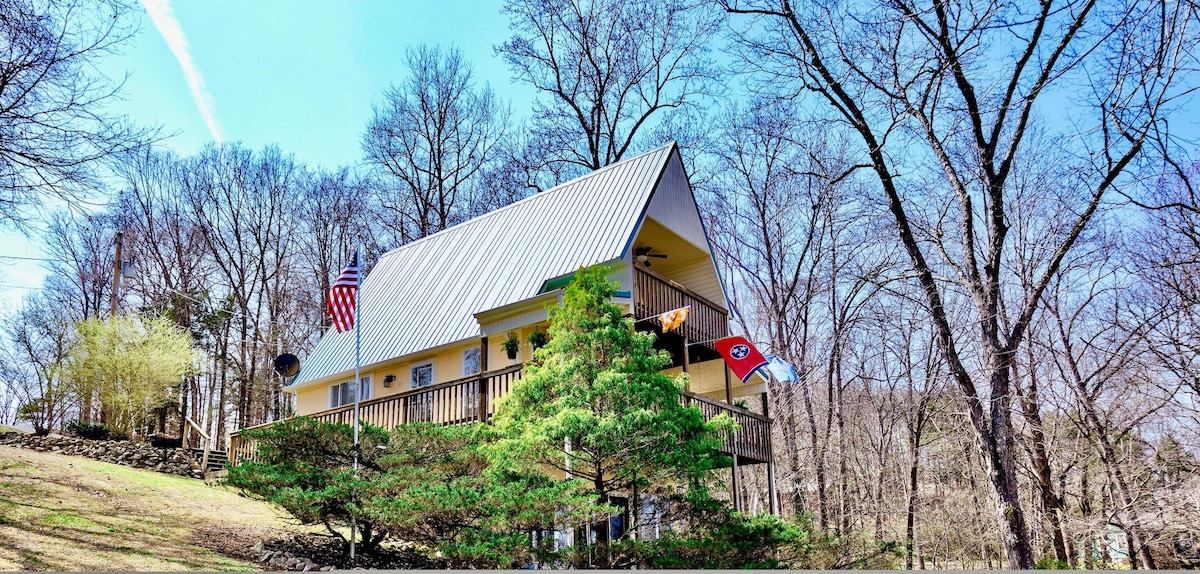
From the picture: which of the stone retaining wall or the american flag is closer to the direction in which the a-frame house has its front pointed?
the american flag

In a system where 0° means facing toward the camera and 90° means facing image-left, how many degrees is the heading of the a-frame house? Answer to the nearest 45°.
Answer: approximately 315°

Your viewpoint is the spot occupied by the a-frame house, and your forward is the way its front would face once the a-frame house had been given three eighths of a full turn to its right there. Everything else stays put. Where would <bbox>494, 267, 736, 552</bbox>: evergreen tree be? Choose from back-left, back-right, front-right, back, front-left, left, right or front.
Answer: left

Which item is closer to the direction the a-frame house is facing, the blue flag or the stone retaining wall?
the blue flag

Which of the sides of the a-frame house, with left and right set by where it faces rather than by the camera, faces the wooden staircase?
back

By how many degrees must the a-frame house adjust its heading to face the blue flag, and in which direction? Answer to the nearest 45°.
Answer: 0° — it already faces it

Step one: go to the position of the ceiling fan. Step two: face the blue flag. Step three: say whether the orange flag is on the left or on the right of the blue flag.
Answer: right
